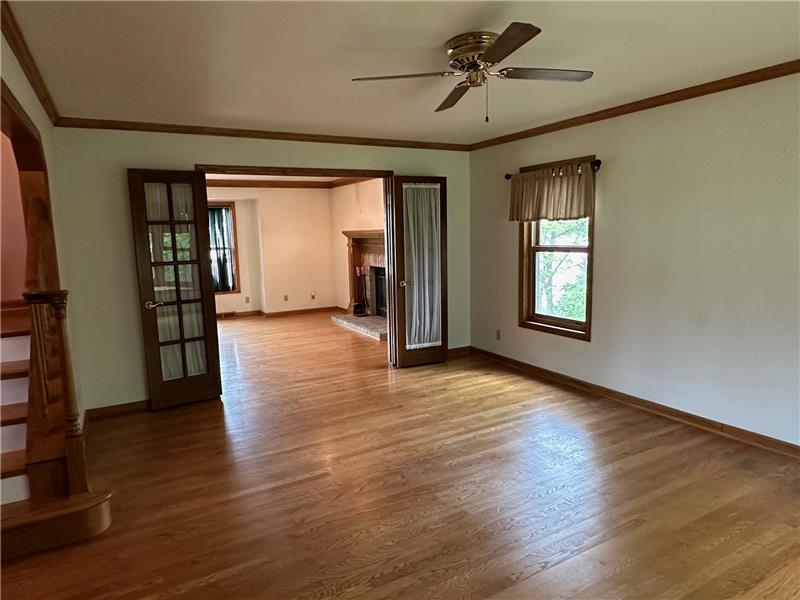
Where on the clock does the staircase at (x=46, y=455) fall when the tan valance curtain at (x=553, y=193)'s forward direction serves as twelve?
The staircase is roughly at 12 o'clock from the tan valance curtain.

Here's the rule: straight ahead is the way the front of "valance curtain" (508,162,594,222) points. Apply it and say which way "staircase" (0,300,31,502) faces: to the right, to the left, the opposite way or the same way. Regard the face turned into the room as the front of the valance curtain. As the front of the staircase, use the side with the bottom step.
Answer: to the left

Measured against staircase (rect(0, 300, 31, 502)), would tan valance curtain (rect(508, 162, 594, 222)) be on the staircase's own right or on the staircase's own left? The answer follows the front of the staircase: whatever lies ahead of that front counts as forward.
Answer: on the staircase's own left

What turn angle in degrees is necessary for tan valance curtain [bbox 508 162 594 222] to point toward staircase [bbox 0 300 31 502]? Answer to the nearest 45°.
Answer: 0° — it already faces it

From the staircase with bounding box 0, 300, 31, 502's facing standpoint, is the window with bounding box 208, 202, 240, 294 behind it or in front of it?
behind

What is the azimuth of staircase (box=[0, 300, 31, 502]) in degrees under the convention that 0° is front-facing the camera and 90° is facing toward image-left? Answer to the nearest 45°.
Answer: approximately 0°

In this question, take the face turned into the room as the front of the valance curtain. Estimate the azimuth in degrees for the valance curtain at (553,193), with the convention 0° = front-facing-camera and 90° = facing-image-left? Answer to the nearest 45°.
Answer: approximately 45°

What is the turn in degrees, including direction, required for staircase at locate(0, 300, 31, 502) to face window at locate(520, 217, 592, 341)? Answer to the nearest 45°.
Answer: approximately 90° to its left

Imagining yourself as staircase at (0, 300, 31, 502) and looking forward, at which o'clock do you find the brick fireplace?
The brick fireplace is roughly at 8 o'clock from the staircase.

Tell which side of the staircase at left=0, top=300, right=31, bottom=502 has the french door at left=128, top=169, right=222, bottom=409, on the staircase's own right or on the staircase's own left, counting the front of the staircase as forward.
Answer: on the staircase's own left
